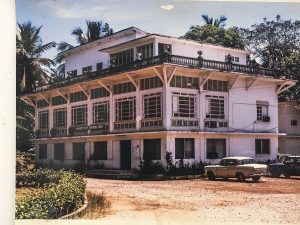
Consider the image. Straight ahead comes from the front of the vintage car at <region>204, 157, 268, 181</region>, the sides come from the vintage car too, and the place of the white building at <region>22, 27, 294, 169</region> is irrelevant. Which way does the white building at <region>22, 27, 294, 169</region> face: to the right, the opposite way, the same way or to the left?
to the left

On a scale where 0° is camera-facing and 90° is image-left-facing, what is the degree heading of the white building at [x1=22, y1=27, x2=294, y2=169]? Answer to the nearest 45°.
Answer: approximately 45°
